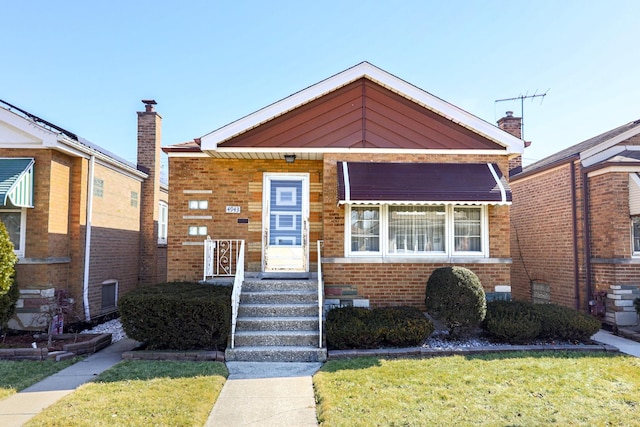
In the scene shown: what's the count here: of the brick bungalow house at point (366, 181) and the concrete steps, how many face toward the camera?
2

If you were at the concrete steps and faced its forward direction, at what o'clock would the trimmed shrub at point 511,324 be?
The trimmed shrub is roughly at 9 o'clock from the concrete steps.

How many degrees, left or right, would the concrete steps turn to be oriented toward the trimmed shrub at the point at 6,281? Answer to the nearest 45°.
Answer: approximately 90° to its right

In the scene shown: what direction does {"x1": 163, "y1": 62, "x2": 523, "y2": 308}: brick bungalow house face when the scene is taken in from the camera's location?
facing the viewer

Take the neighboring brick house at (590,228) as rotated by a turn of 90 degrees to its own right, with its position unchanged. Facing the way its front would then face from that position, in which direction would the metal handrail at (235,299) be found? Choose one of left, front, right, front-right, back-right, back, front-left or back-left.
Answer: front

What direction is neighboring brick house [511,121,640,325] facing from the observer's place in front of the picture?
facing the viewer and to the right of the viewer

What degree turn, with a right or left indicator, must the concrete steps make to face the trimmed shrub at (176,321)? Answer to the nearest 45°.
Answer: approximately 90° to its right

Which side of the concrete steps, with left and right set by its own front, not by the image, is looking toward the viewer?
front

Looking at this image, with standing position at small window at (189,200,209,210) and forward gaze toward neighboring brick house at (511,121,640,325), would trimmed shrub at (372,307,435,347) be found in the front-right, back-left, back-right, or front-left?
front-right

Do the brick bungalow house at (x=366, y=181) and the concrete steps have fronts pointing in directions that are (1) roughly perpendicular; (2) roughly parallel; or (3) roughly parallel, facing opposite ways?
roughly parallel

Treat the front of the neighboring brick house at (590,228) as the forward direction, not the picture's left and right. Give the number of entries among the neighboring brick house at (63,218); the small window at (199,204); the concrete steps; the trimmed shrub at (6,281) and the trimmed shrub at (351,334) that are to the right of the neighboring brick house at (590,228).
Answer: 5

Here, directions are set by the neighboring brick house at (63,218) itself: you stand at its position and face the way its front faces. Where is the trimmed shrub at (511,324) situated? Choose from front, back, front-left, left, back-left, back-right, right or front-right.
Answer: left

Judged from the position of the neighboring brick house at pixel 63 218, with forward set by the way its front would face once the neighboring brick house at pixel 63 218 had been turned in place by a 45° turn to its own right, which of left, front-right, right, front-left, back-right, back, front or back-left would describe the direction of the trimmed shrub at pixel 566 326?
back-left

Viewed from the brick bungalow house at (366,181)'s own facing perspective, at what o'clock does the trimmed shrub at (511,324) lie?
The trimmed shrub is roughly at 10 o'clock from the brick bungalow house.

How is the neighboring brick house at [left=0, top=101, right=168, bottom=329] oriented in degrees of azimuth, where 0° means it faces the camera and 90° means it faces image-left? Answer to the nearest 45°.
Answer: approximately 45°

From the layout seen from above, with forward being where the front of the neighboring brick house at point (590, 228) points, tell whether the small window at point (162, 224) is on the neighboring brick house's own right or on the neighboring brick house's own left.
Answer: on the neighboring brick house's own right
